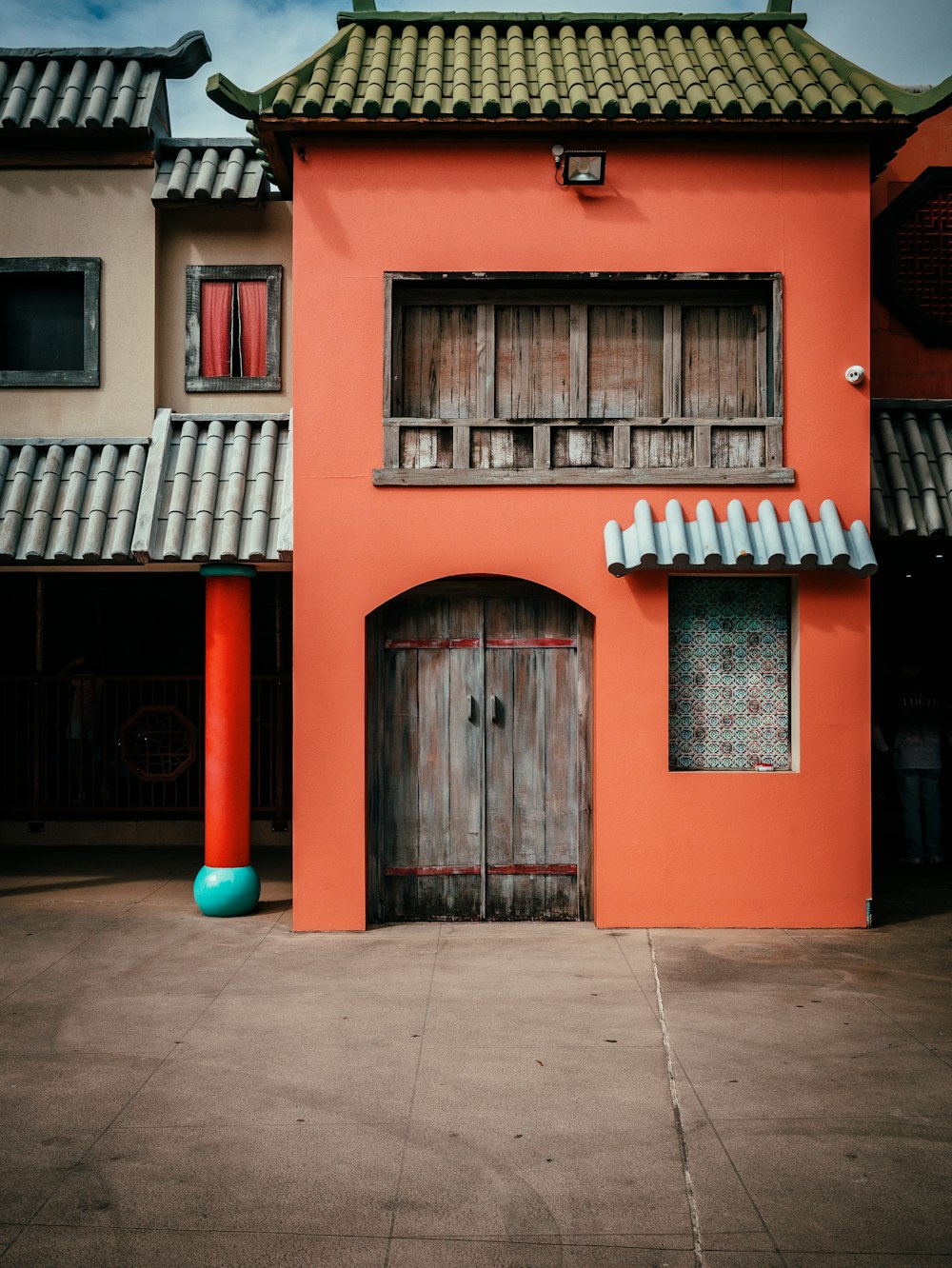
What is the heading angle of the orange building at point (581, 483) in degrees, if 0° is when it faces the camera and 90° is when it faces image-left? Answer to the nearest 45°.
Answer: approximately 0°

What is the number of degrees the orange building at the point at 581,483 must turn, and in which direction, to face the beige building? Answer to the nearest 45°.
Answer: approximately 90° to its right

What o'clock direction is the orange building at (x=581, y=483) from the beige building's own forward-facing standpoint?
The orange building is roughly at 10 o'clock from the beige building.

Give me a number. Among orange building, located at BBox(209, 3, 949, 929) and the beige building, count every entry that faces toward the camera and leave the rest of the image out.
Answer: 2

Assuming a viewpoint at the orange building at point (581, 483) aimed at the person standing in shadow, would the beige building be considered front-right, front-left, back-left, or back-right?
back-left

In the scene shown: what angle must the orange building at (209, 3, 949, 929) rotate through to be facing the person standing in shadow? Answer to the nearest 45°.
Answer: approximately 135° to its left

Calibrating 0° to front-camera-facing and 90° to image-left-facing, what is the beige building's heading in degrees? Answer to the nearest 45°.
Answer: approximately 0°
